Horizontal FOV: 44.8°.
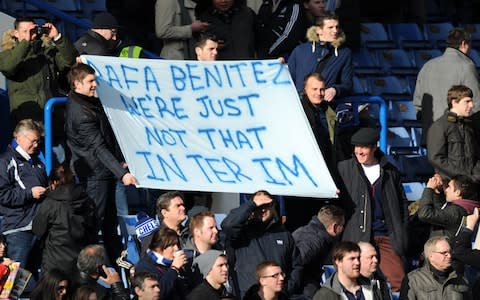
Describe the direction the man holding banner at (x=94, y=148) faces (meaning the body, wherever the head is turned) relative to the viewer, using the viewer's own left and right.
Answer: facing to the right of the viewer

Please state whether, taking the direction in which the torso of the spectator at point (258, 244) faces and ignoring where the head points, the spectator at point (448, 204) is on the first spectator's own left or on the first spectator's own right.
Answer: on the first spectator's own left

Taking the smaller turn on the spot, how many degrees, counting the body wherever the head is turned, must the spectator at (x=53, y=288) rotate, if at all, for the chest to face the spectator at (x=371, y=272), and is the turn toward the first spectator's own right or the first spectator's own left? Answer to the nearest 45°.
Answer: approximately 45° to the first spectator's own left

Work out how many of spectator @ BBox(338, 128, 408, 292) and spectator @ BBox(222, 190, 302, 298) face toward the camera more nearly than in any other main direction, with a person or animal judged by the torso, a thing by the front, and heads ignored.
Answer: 2

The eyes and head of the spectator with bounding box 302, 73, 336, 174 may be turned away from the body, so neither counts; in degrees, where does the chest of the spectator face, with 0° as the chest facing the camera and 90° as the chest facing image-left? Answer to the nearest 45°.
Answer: approximately 315°
